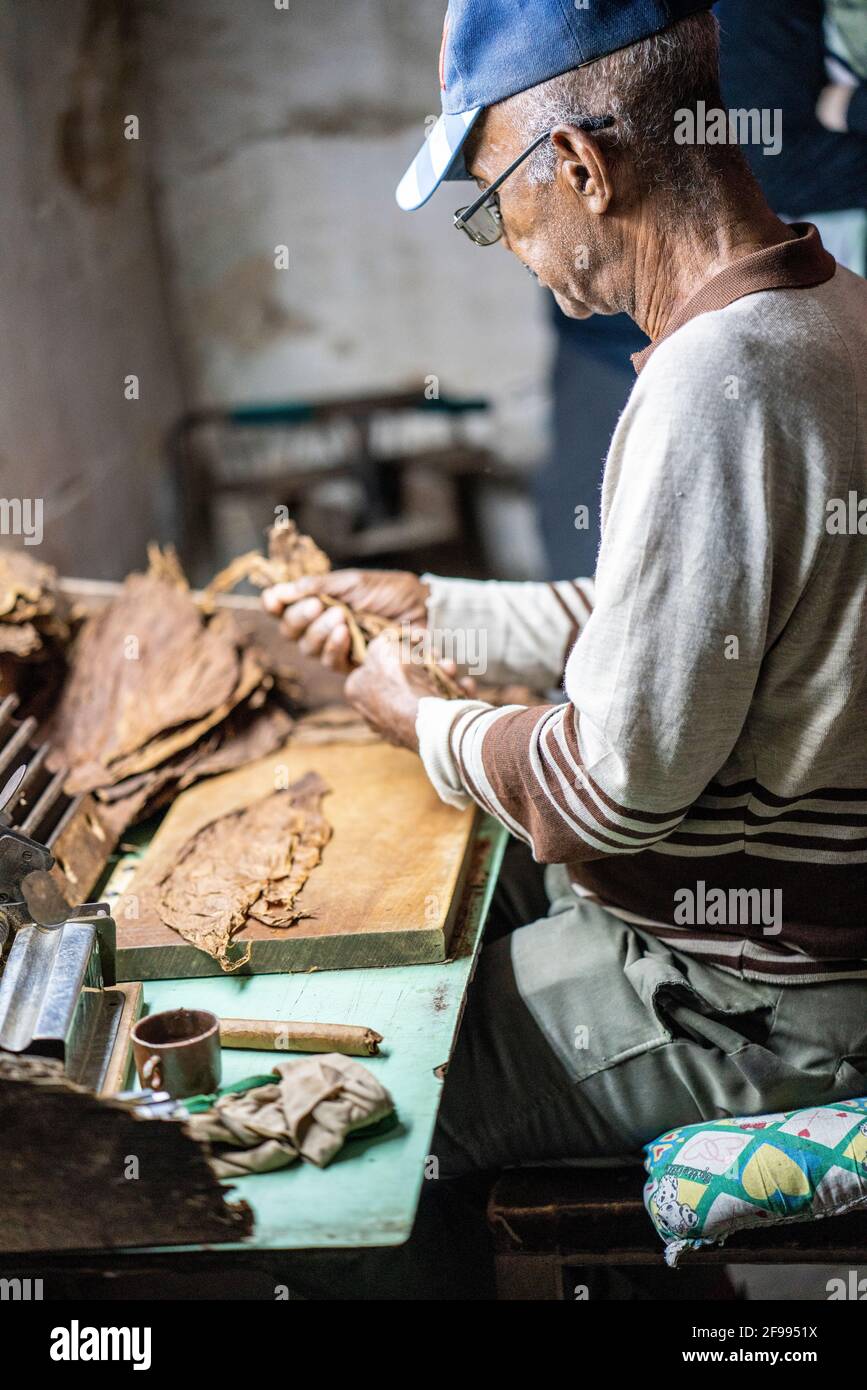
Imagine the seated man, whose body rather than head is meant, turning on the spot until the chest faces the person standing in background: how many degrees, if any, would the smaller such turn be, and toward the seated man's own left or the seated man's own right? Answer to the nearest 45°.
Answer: approximately 90° to the seated man's own right

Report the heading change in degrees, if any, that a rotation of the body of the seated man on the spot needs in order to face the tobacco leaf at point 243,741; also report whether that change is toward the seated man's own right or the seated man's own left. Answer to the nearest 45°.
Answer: approximately 45° to the seated man's own right

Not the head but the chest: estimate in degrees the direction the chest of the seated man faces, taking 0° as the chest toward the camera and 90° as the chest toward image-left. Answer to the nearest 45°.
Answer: approximately 90°
